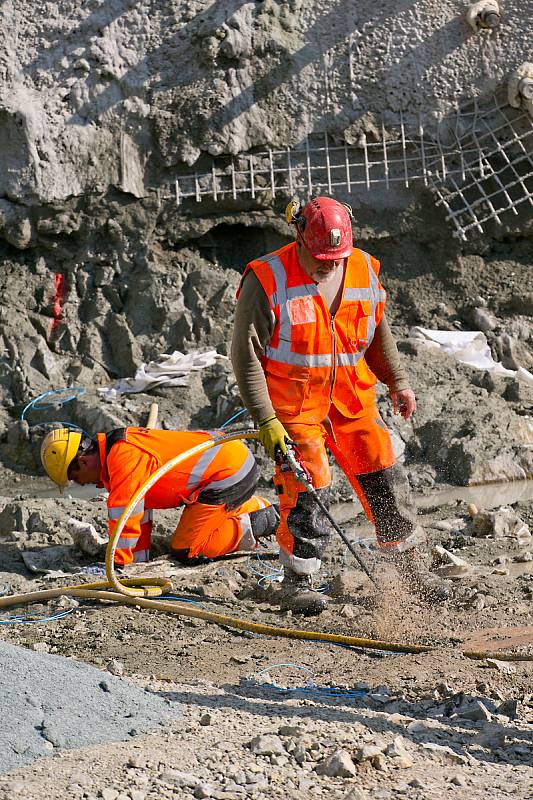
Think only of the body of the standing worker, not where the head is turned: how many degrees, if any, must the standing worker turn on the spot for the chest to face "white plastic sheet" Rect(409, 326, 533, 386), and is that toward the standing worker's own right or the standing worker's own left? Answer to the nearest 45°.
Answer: approximately 135° to the standing worker's own left

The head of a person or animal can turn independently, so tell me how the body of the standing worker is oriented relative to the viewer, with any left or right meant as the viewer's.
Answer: facing the viewer and to the right of the viewer

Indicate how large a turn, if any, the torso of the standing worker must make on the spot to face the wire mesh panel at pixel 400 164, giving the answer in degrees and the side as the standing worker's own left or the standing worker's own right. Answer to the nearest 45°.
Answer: approximately 135° to the standing worker's own left

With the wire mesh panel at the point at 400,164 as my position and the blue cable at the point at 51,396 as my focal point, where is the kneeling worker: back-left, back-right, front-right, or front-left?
front-left

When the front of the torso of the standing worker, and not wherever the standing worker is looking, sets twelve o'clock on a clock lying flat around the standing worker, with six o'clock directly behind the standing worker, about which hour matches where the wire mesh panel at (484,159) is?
The wire mesh panel is roughly at 8 o'clock from the standing worker.

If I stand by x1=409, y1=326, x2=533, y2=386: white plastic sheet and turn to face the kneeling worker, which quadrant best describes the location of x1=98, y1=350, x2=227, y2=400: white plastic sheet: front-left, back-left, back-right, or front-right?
front-right
